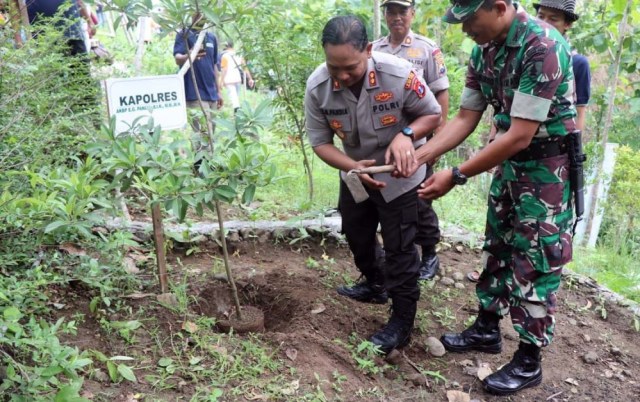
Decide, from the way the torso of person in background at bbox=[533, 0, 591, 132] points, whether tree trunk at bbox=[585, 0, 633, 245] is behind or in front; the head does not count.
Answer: behind

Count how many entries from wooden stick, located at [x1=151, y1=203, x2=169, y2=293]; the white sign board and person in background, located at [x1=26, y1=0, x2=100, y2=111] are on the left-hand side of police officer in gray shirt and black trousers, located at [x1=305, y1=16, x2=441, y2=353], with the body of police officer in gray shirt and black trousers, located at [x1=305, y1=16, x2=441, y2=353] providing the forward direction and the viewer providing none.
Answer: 0

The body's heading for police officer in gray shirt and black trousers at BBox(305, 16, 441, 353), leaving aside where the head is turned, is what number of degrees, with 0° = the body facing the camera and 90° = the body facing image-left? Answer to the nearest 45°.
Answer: approximately 45°

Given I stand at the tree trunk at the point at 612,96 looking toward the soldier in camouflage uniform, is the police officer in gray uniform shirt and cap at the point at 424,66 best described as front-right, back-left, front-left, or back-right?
front-right

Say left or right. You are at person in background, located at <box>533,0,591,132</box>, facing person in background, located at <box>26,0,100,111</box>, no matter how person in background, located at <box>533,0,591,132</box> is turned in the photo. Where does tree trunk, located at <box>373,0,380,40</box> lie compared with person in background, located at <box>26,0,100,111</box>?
right

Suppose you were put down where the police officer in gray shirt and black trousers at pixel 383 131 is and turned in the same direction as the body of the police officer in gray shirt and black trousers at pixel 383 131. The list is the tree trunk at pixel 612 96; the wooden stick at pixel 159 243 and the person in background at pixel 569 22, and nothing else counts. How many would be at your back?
2

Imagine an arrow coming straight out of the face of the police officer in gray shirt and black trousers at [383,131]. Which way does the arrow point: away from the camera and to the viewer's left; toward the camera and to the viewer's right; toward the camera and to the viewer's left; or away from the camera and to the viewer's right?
toward the camera and to the viewer's left

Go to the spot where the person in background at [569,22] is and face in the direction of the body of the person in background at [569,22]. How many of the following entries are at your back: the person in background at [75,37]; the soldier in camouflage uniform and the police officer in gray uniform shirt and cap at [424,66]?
0

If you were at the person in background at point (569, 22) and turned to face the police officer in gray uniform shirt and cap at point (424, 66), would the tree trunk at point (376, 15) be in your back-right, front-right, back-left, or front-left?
front-right

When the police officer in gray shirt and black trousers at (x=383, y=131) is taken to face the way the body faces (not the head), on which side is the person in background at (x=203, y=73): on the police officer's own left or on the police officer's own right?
on the police officer's own right

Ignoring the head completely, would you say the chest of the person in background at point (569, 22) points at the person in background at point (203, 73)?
no

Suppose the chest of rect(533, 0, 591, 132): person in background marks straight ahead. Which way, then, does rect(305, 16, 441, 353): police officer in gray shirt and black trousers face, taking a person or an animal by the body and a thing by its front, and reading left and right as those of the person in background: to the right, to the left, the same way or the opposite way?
the same way

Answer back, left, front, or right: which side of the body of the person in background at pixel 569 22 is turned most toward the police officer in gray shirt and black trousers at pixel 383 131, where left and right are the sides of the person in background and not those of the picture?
front
